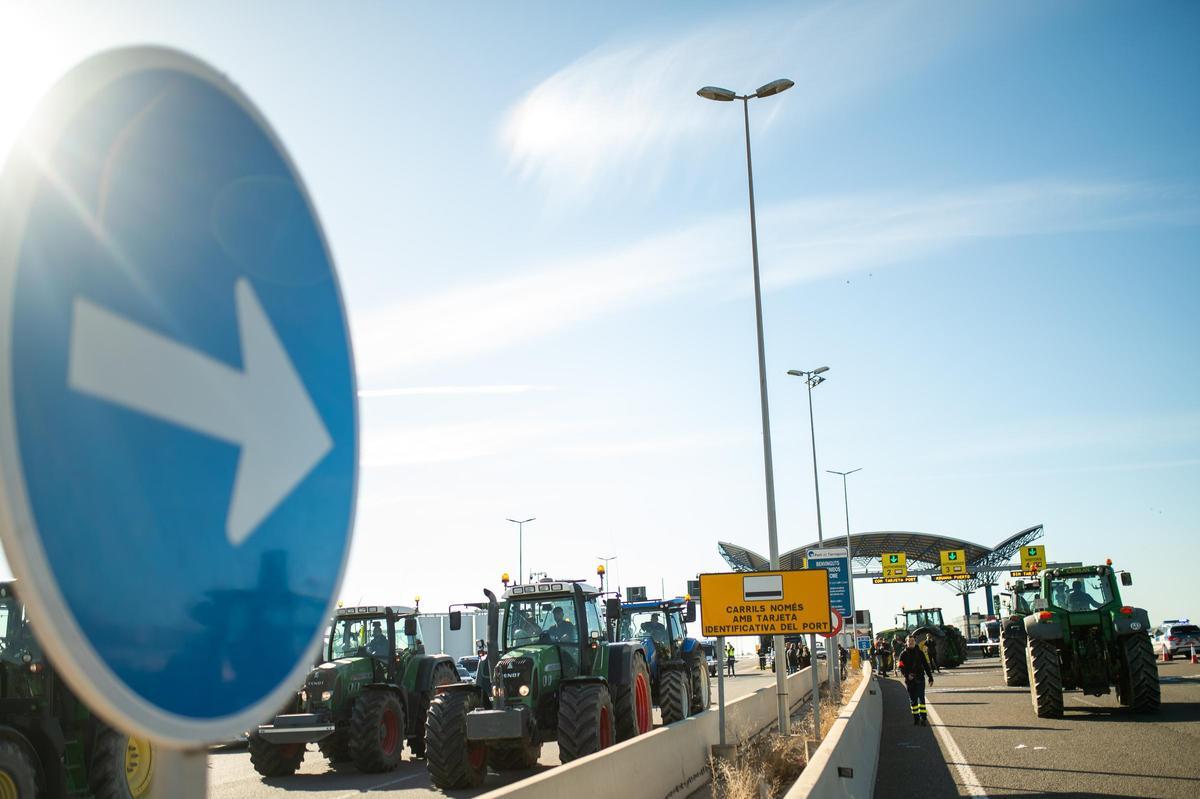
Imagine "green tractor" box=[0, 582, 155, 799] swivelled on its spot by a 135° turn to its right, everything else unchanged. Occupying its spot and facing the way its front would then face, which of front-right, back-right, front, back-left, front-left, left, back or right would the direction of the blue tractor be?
front-right

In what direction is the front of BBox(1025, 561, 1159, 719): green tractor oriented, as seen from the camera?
facing away from the viewer

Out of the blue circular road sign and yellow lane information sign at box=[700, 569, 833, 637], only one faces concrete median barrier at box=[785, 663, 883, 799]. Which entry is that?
the yellow lane information sign

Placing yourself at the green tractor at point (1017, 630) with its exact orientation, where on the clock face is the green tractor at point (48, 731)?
the green tractor at point (48, 731) is roughly at 7 o'clock from the green tractor at point (1017, 630).

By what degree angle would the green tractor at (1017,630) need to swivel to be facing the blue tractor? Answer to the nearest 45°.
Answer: approximately 90° to its left

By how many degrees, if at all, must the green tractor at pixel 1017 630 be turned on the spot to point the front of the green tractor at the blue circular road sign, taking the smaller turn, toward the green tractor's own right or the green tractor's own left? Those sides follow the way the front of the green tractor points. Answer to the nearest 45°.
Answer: approximately 180°

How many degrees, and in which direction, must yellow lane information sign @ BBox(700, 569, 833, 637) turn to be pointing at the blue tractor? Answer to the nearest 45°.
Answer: approximately 180°
